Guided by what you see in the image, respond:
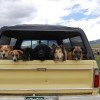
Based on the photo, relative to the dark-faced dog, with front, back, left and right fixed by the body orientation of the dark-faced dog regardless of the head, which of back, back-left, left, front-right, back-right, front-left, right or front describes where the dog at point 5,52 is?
right

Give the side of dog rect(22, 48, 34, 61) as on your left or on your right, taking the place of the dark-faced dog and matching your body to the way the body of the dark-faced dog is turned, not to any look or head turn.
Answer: on your right

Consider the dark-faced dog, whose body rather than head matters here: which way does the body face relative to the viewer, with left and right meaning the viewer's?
facing the viewer

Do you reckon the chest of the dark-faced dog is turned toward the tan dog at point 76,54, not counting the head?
no

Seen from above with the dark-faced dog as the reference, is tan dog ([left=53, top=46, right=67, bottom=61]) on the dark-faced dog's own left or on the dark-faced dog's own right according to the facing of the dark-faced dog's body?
on the dark-faced dog's own left

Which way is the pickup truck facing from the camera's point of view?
away from the camera
